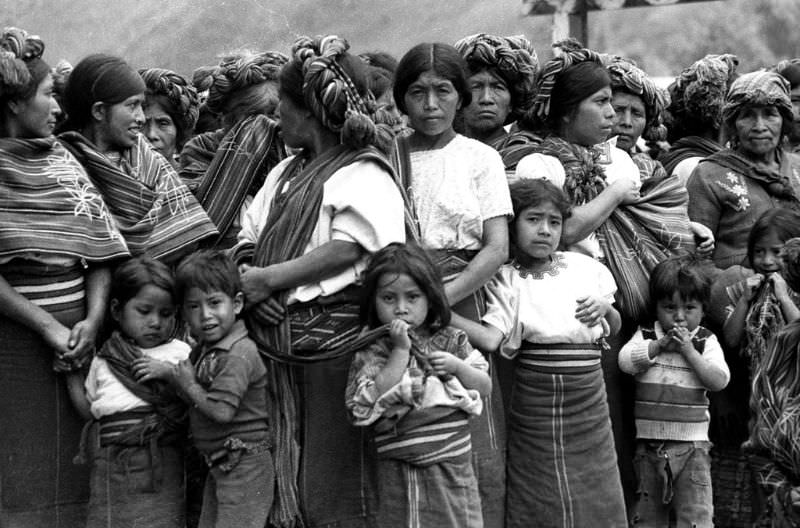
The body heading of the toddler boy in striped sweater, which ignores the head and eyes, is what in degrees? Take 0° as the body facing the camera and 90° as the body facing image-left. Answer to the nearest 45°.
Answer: approximately 0°

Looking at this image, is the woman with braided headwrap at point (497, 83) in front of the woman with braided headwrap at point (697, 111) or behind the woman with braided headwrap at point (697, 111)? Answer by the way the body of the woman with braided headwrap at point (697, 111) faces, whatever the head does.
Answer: behind

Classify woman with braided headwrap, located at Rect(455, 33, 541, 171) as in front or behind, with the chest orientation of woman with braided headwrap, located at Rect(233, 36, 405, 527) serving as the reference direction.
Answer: behind

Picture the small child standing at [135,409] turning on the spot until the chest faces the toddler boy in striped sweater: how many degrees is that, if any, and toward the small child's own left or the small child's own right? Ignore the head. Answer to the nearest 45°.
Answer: approximately 45° to the small child's own left

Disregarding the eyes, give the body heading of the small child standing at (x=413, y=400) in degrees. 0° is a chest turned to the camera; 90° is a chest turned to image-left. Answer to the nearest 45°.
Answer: approximately 0°

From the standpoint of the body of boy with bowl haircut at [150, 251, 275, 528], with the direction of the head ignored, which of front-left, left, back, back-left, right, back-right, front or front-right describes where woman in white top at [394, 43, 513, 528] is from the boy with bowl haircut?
back-left

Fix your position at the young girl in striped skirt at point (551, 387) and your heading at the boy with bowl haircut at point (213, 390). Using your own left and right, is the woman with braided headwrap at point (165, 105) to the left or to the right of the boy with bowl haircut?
right
